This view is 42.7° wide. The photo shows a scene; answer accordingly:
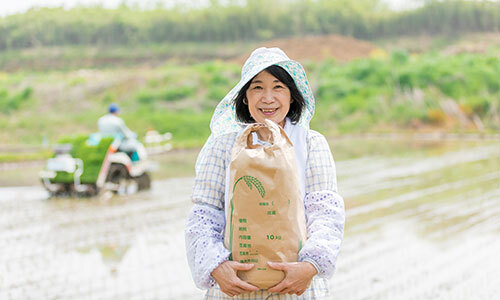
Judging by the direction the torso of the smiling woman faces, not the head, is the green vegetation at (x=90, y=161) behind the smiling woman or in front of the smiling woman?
behind

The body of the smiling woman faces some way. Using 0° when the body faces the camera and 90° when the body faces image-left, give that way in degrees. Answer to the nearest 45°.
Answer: approximately 0°
